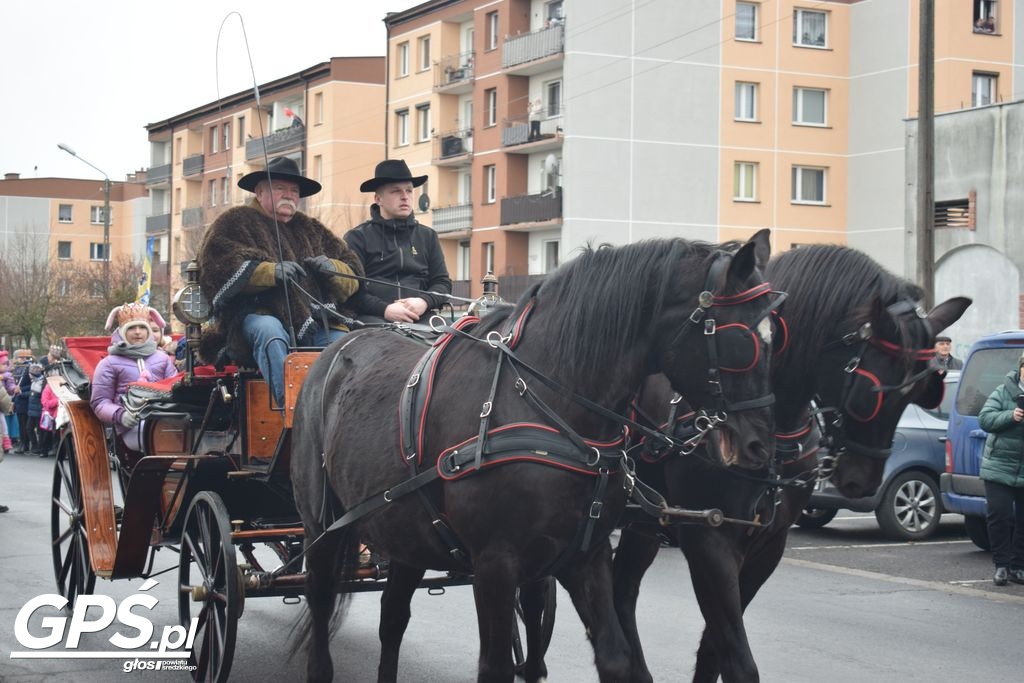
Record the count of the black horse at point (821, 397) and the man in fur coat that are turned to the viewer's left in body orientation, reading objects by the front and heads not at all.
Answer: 0

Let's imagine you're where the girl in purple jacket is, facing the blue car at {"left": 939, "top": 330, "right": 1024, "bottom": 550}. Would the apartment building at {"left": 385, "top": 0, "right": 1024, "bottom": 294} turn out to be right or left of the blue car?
left

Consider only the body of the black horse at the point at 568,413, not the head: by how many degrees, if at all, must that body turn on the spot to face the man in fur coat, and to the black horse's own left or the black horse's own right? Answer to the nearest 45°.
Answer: approximately 180°

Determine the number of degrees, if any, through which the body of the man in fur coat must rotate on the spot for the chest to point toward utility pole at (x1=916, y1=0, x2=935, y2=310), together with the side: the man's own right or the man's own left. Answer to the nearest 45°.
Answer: approximately 90° to the man's own left

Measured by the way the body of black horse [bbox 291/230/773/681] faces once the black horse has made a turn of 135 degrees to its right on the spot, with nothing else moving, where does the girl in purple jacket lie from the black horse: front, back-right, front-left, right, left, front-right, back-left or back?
front-right

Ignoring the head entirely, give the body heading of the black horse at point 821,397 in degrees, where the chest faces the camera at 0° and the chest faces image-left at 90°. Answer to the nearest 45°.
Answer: approximately 315°

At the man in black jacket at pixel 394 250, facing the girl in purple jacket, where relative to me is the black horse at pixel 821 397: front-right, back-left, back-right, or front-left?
back-left

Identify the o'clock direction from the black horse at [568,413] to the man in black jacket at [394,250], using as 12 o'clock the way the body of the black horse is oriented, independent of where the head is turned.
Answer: The man in black jacket is roughly at 7 o'clock from the black horse.

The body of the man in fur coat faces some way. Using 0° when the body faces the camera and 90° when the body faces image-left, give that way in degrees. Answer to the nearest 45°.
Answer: approximately 315°
